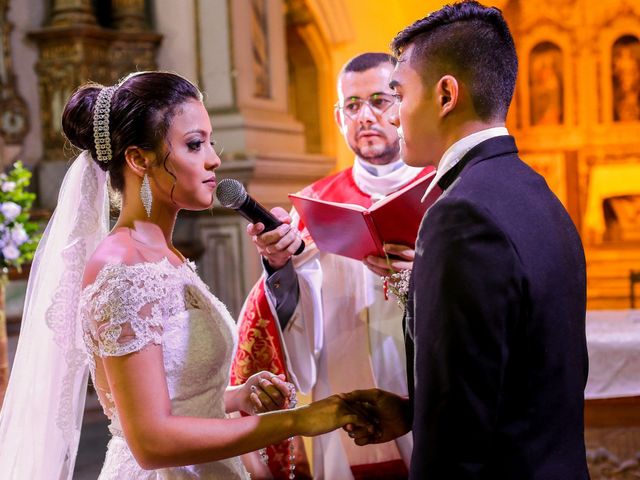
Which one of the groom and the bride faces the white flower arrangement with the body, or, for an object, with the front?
the groom

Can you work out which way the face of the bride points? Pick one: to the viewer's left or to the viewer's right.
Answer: to the viewer's right

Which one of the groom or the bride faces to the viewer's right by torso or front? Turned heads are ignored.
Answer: the bride

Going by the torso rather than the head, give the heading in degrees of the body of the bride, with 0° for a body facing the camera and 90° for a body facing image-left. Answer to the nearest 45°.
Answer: approximately 270°

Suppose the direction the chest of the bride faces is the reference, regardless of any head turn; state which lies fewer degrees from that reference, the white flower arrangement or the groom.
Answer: the groom

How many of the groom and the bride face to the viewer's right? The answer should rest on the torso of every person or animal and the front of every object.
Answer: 1

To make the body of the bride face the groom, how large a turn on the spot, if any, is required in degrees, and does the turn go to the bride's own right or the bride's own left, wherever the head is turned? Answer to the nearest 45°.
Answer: approximately 45° to the bride's own right

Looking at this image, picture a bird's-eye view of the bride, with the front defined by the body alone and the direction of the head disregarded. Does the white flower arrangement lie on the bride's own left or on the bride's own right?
on the bride's own left

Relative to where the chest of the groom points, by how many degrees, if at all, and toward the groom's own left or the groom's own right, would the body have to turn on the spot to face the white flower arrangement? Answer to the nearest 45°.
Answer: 0° — they already face it

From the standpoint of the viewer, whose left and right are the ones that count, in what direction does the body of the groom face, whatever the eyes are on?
facing away from the viewer and to the left of the viewer
